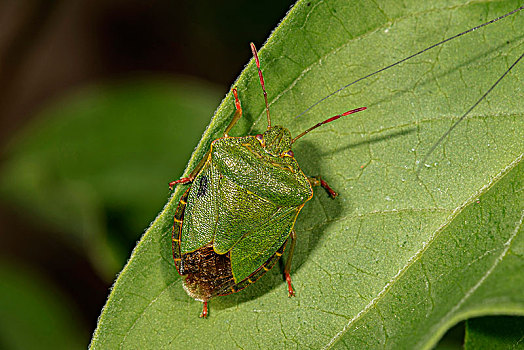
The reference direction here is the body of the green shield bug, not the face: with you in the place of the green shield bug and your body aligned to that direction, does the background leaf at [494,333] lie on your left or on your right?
on your right

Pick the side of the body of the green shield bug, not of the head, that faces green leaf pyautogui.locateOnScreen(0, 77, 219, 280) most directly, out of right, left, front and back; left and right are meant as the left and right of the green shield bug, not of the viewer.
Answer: left

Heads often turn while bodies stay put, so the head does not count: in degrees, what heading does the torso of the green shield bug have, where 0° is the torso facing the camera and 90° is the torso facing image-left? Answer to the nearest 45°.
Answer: approximately 225°
